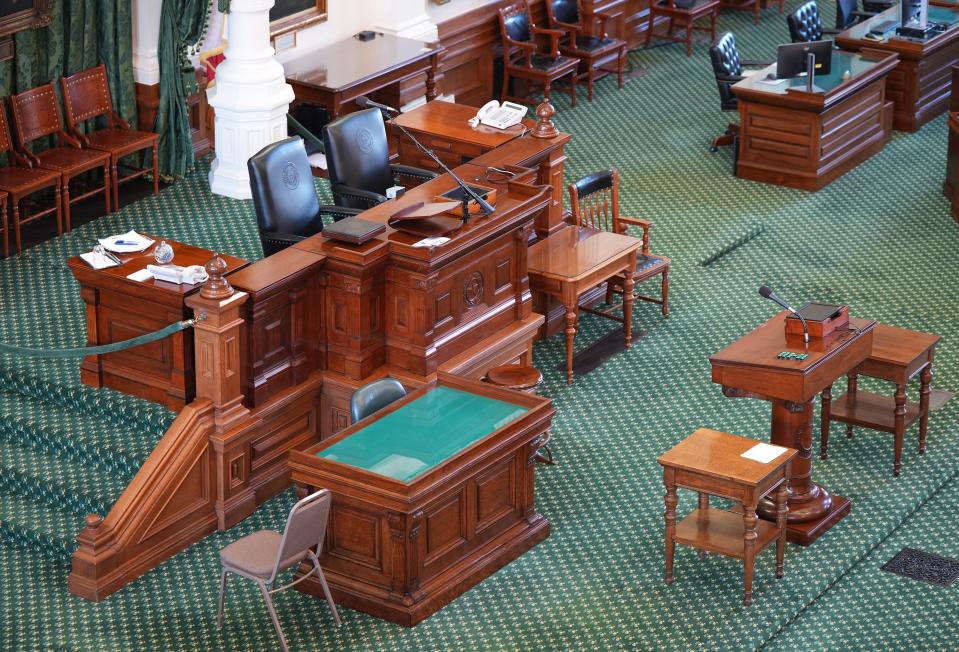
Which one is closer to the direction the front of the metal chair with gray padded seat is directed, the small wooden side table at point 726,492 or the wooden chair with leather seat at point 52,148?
the wooden chair with leather seat

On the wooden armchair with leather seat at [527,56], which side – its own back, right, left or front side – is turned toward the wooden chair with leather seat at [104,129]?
right

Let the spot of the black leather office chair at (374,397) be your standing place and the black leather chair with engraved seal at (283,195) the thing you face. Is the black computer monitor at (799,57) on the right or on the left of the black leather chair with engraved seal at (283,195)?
right

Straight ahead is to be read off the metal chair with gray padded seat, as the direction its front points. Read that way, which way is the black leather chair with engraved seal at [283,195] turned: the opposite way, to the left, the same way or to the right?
the opposite way

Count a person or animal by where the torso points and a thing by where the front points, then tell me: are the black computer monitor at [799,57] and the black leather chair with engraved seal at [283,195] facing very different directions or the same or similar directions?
very different directions

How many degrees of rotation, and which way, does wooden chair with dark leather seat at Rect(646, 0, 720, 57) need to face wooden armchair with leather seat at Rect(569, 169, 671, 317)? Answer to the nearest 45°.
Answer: approximately 45° to its right
